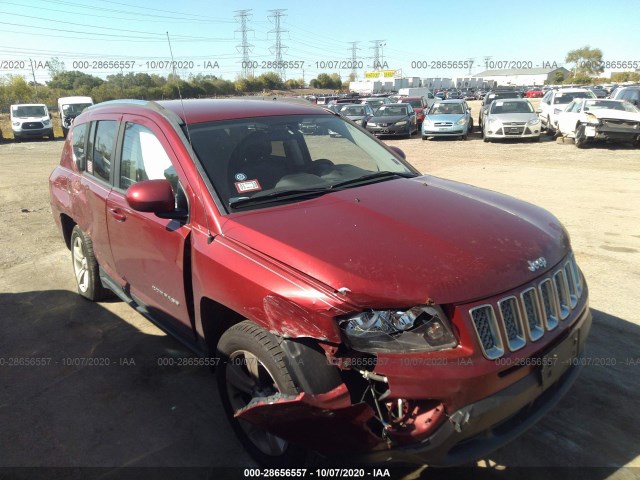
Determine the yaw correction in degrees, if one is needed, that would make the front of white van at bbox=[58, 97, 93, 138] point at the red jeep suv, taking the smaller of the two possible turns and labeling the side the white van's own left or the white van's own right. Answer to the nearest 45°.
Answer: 0° — it already faces it

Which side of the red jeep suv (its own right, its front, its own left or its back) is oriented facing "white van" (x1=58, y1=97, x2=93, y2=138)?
back

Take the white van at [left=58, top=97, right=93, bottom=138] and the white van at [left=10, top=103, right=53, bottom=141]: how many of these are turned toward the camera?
2

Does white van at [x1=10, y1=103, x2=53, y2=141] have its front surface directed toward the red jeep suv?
yes

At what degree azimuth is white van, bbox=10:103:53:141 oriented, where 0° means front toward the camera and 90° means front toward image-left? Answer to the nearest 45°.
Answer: approximately 0°

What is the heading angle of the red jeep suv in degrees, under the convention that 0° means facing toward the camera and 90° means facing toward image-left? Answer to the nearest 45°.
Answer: approximately 315°

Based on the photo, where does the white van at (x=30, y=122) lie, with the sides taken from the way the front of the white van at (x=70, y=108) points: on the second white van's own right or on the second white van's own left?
on the second white van's own right

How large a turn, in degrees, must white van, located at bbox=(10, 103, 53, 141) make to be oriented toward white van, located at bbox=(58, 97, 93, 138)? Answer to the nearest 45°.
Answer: approximately 90° to its left

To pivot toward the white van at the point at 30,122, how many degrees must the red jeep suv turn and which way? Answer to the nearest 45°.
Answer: approximately 180°
